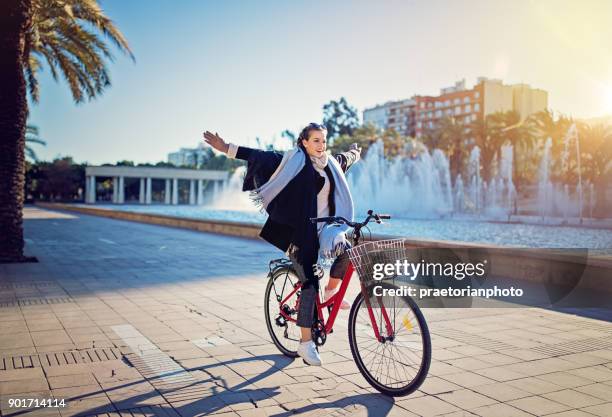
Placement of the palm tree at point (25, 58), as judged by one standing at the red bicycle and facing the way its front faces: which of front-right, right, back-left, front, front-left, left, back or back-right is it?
back

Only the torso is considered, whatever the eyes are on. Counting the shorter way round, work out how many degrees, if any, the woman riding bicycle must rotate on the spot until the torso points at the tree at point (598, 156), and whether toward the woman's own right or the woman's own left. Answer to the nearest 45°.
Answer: approximately 90° to the woman's own left

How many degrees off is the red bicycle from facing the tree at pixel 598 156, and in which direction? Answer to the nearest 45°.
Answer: approximately 90° to its left

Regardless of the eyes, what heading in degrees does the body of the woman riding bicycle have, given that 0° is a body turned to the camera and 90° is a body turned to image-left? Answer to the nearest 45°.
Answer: approximately 315°

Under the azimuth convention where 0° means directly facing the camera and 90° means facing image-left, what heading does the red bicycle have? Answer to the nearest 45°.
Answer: approximately 315°
